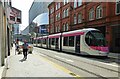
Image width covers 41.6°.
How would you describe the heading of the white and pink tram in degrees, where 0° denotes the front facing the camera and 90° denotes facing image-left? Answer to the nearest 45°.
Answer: approximately 315°
